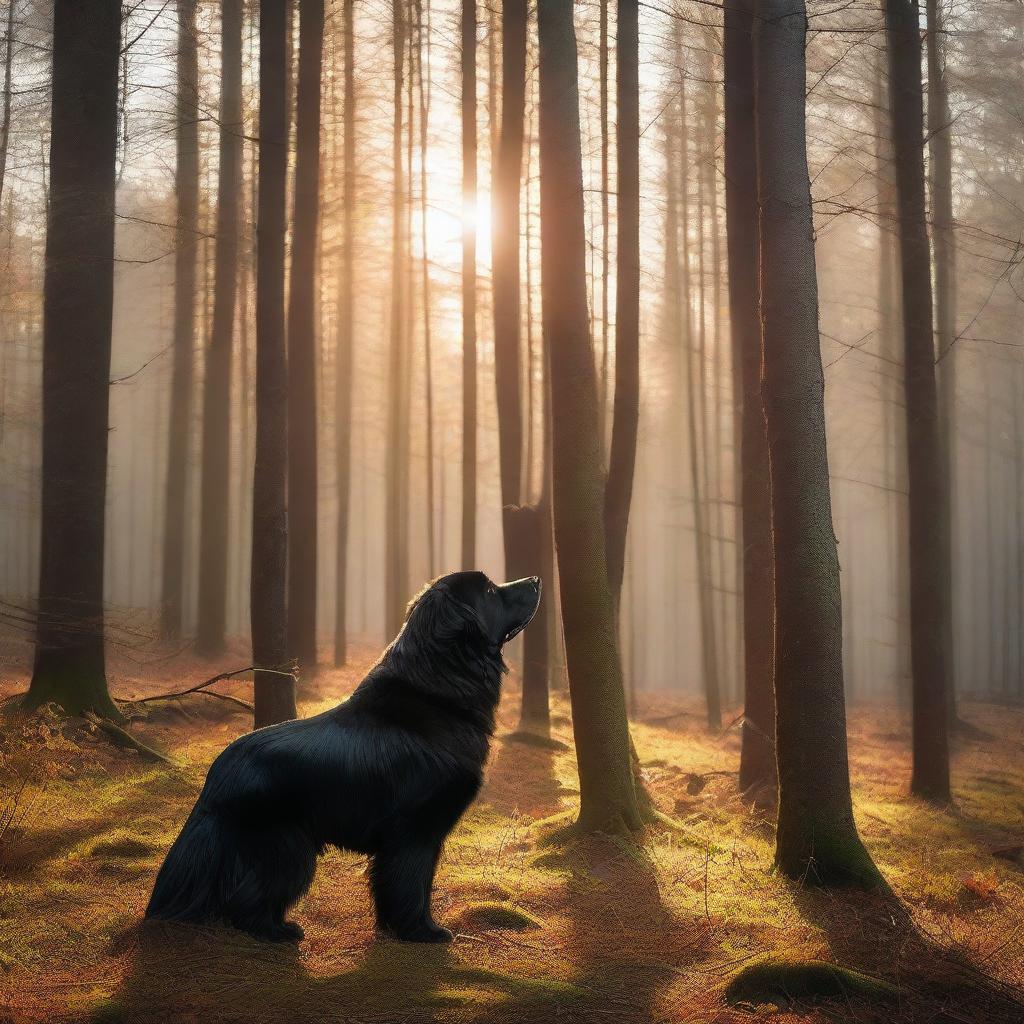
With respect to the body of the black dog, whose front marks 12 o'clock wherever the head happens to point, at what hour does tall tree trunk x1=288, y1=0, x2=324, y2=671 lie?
The tall tree trunk is roughly at 9 o'clock from the black dog.

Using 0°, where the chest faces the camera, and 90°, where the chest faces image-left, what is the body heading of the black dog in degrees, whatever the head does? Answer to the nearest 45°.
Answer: approximately 270°

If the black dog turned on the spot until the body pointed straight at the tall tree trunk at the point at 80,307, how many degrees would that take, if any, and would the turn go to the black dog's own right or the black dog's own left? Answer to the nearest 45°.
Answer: approximately 135° to the black dog's own left

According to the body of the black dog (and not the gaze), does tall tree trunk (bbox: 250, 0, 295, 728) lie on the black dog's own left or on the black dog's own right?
on the black dog's own left

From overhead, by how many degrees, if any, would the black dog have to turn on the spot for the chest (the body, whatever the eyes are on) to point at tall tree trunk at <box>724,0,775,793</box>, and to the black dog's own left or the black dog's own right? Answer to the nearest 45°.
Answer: approximately 45° to the black dog's own left

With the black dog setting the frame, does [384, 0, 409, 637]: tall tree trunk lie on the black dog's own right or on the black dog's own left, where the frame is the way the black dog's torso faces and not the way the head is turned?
on the black dog's own left

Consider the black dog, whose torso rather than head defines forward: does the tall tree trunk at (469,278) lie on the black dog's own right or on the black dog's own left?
on the black dog's own left

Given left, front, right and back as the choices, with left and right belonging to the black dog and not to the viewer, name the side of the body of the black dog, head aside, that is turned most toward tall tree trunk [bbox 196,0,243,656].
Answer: left

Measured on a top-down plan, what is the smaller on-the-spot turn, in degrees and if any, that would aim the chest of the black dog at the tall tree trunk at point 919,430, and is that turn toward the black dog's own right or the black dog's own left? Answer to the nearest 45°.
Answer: approximately 45° to the black dog's own left
